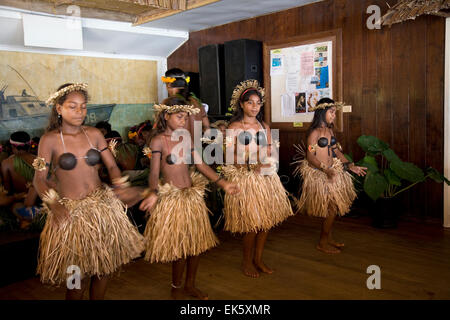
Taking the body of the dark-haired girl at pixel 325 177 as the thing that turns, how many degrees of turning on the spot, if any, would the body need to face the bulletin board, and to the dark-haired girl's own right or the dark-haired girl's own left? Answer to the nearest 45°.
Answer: approximately 135° to the dark-haired girl's own left

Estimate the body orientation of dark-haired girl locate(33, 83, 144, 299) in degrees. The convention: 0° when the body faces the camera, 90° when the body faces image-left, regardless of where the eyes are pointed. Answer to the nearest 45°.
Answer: approximately 315°

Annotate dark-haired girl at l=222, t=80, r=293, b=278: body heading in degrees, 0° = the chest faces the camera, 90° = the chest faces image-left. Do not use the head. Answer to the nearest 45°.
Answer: approximately 315°

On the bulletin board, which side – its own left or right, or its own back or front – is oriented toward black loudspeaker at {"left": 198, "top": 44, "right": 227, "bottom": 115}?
right

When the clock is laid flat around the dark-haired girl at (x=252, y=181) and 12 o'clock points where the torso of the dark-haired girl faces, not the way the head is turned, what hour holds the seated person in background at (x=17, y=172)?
The seated person in background is roughly at 5 o'clock from the dark-haired girl.

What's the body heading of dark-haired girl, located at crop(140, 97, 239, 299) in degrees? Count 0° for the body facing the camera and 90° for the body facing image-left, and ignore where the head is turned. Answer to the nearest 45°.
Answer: approximately 315°

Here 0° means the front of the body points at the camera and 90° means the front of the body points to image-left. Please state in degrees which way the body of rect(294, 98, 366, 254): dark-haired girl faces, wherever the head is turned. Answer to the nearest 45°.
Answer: approximately 315°

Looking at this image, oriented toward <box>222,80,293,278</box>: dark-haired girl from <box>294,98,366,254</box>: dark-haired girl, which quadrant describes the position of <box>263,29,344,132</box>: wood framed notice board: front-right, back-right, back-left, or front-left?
back-right
